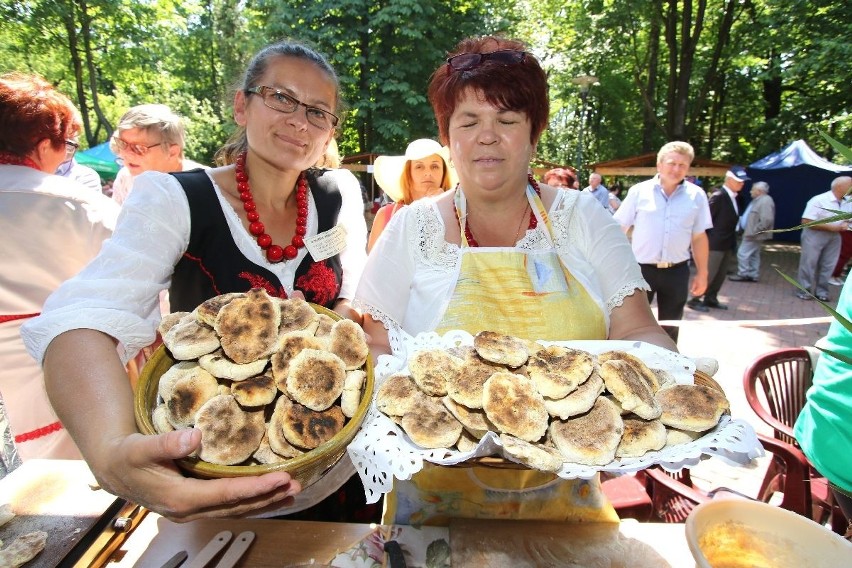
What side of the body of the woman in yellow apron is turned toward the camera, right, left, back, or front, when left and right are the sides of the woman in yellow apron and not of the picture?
front

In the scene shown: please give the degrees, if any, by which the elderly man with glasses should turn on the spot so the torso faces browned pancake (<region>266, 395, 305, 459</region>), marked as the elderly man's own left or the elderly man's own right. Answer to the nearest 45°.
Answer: approximately 45° to the elderly man's own left

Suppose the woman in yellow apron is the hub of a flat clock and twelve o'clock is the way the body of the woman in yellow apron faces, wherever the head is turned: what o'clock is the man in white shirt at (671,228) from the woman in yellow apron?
The man in white shirt is roughly at 7 o'clock from the woman in yellow apron.

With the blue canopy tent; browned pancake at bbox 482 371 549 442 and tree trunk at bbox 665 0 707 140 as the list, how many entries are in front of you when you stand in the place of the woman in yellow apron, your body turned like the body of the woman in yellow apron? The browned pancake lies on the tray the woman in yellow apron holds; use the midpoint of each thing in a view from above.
1

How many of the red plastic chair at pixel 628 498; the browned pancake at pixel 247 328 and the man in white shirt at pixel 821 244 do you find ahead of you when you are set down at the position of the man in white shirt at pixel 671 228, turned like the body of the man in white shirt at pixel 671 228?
2

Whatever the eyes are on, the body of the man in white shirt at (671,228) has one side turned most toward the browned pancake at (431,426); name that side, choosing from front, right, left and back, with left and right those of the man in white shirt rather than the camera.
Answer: front

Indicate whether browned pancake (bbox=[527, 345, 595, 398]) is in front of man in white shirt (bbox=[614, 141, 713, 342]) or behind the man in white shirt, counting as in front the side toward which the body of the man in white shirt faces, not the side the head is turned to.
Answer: in front

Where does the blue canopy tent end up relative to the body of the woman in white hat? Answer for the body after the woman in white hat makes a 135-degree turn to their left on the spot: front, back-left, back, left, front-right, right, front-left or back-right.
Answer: front
